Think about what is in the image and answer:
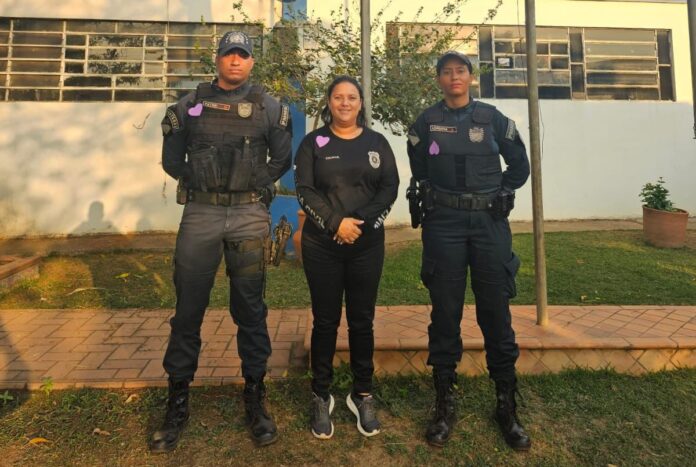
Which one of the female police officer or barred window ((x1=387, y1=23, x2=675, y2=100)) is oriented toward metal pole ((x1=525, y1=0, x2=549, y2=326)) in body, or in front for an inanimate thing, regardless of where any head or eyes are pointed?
the barred window

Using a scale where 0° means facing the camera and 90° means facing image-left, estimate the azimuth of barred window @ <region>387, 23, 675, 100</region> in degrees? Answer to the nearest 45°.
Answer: approximately 0°

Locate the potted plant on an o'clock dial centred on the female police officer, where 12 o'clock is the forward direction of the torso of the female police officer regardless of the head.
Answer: The potted plant is roughly at 7 o'clock from the female police officer.

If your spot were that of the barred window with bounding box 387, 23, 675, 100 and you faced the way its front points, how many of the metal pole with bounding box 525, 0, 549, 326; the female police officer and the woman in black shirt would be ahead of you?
3

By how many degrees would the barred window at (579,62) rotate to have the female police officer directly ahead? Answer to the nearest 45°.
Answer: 0° — it already faces them

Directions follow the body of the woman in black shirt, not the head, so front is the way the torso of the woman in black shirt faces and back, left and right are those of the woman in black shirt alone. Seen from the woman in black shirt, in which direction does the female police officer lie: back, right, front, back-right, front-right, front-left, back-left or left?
left

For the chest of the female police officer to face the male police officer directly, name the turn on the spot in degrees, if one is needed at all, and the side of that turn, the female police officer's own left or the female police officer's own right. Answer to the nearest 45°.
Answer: approximately 90° to the female police officer's own right

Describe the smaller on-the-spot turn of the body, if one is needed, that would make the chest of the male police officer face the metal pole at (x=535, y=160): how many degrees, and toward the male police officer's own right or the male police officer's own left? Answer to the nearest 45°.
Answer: approximately 90° to the male police officer's own left

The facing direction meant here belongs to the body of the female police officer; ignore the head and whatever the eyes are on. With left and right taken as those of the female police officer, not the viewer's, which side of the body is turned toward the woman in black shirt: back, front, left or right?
right

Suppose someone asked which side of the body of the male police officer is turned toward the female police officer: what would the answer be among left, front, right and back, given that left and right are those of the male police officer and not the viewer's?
left

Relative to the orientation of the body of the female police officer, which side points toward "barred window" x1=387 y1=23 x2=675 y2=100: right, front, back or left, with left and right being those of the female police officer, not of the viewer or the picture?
back
